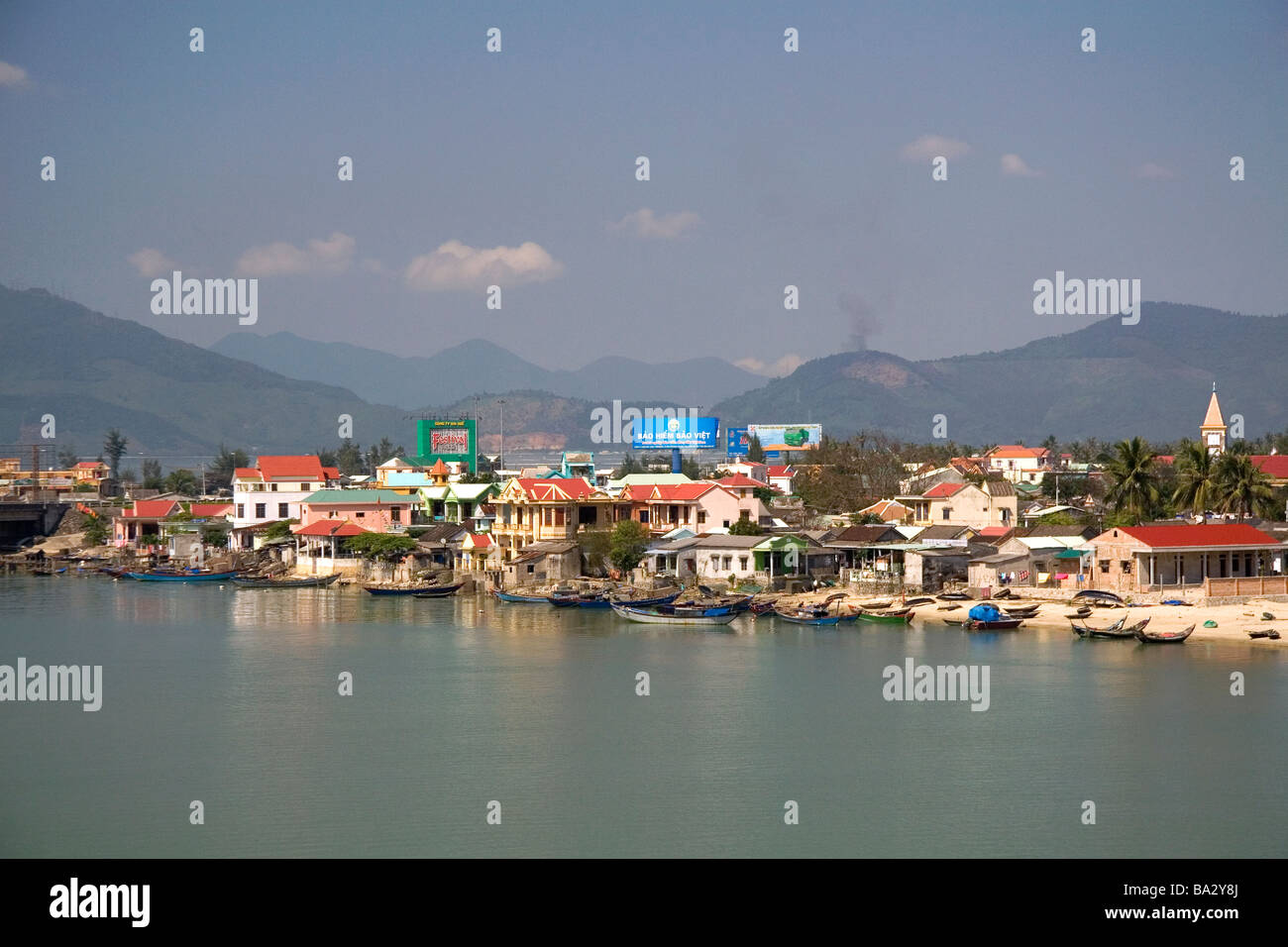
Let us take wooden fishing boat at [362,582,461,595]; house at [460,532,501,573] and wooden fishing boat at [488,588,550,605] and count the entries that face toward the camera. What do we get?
1

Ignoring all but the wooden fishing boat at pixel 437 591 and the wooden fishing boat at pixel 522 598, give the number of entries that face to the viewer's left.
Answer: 1

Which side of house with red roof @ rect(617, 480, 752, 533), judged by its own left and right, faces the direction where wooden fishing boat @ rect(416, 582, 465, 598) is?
front

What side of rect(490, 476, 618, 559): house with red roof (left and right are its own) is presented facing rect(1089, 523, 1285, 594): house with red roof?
left

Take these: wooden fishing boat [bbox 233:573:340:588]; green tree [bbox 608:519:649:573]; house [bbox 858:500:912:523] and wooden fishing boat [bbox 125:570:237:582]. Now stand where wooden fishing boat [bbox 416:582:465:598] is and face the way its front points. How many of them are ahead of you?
2

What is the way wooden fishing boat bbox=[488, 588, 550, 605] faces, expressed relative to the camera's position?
facing to the left of the viewer

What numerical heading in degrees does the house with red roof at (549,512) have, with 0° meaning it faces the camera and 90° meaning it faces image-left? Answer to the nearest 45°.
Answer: approximately 45°

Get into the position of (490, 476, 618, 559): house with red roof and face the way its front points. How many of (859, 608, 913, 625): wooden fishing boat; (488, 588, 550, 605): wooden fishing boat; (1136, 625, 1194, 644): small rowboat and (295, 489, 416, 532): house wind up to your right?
1

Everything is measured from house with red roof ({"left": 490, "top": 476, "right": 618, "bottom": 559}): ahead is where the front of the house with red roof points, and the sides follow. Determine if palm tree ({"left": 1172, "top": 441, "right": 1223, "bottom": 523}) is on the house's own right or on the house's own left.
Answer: on the house's own left

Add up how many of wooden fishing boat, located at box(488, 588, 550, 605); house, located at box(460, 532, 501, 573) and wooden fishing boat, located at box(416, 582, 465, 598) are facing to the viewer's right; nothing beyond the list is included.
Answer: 1
